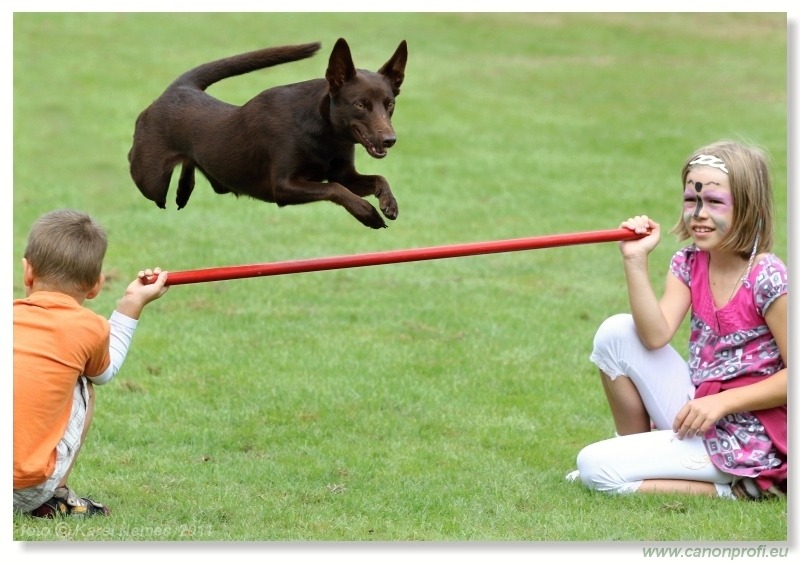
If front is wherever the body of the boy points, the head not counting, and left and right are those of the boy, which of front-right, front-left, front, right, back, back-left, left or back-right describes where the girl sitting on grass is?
front-right

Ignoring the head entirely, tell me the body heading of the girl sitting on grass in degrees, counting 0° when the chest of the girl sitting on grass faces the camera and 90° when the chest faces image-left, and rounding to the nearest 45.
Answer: approximately 45°

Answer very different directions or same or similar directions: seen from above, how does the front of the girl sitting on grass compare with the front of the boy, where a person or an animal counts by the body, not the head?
very different directions

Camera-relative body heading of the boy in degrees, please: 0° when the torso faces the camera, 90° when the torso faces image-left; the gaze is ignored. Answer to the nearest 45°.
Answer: approximately 225°

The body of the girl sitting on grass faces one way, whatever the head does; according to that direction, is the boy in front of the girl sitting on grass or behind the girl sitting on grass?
in front

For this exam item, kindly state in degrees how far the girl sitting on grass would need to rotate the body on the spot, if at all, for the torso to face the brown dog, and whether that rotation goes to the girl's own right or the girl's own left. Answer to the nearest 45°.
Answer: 0° — they already face it

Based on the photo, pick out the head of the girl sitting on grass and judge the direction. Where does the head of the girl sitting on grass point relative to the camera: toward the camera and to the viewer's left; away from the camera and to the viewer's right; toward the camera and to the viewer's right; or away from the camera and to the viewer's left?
toward the camera and to the viewer's left

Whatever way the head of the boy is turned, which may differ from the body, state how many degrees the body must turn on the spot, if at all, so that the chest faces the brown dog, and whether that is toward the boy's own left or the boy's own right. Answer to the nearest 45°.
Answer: approximately 45° to the boy's own right
